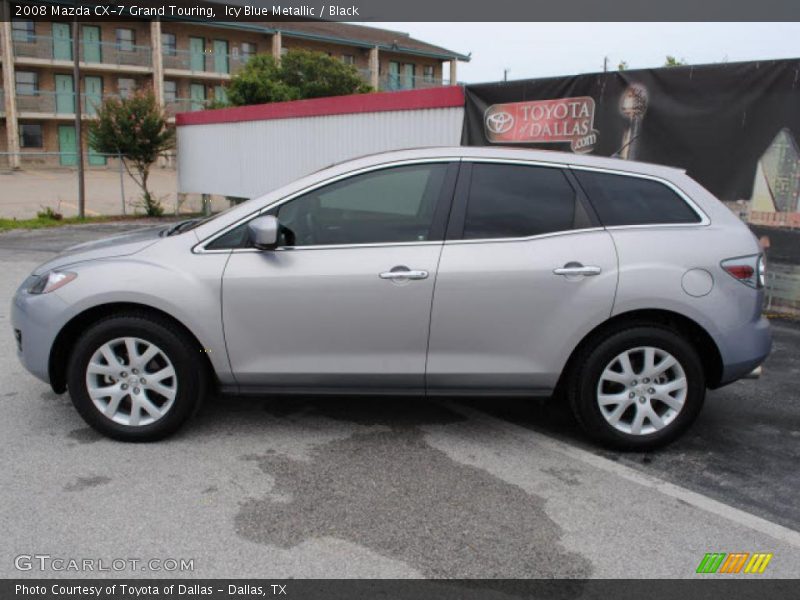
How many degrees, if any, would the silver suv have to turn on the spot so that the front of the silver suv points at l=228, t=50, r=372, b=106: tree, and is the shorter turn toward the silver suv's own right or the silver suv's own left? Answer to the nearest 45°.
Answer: approximately 90° to the silver suv's own right

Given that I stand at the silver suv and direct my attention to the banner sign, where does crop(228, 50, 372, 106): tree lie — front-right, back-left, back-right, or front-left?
front-left

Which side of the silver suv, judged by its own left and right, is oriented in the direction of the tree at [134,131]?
right

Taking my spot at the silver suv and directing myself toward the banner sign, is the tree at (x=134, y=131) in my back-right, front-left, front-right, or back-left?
front-left

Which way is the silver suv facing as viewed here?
to the viewer's left

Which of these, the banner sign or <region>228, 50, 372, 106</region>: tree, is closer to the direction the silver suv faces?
the tree
